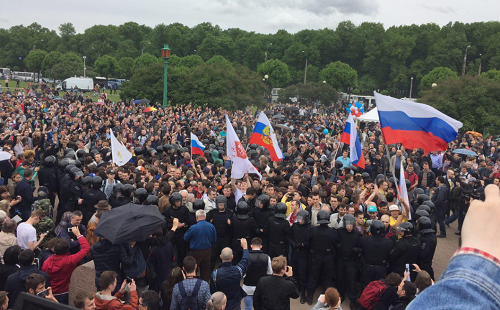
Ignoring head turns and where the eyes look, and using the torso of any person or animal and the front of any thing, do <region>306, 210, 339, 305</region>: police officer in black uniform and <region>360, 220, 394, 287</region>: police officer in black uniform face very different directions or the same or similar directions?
same or similar directions

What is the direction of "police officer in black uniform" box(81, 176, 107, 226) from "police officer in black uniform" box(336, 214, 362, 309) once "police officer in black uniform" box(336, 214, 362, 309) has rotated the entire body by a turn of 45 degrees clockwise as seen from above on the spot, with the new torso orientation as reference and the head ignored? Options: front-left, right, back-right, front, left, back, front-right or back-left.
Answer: front-right

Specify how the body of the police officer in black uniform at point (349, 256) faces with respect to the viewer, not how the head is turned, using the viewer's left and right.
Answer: facing the viewer
